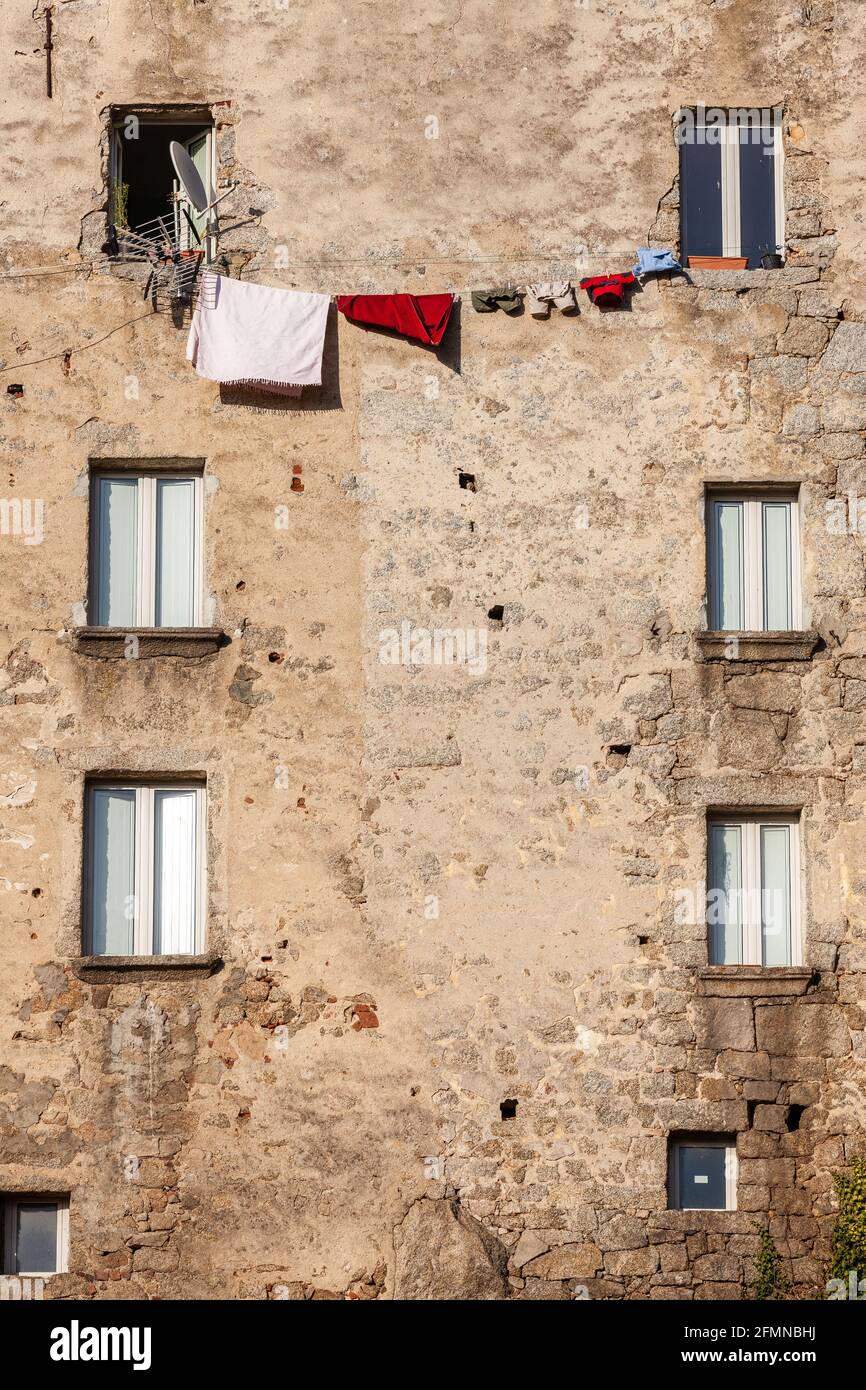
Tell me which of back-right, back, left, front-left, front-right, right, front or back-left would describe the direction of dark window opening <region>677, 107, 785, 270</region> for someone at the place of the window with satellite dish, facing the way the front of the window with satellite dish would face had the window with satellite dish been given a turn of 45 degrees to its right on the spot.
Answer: back-left

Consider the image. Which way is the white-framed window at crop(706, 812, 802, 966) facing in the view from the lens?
facing the viewer

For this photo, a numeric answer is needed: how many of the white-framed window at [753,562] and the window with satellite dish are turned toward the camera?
2

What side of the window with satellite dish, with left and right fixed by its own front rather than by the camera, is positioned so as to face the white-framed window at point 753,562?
left

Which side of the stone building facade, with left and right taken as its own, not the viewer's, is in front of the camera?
front

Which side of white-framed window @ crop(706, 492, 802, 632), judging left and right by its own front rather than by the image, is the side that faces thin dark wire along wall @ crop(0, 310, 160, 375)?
right
